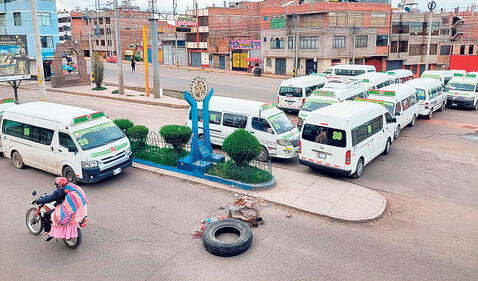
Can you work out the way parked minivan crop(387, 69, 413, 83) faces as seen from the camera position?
facing the viewer and to the left of the viewer

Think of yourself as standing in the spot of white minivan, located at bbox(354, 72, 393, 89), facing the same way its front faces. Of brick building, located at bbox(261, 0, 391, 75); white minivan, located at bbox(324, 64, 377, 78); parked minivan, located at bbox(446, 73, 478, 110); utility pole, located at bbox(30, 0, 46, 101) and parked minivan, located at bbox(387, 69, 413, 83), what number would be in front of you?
1

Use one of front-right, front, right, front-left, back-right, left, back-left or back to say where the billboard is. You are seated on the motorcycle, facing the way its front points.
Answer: front-right

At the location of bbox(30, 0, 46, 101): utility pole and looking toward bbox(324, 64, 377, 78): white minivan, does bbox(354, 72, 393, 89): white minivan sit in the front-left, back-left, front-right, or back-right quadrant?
front-right

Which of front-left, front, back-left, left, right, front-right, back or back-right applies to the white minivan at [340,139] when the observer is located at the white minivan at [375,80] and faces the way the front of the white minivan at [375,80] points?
front-left

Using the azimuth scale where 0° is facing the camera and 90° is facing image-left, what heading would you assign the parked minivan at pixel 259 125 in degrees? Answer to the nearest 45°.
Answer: approximately 315°

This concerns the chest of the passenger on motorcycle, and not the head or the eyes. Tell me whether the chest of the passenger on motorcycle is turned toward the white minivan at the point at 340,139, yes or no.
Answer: no

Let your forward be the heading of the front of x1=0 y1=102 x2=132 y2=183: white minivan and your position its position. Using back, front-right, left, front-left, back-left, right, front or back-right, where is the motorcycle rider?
front-right

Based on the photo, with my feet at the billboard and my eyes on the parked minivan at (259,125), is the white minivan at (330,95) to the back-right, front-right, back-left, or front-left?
front-left

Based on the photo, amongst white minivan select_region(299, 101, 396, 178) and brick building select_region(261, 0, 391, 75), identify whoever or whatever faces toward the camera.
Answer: the brick building

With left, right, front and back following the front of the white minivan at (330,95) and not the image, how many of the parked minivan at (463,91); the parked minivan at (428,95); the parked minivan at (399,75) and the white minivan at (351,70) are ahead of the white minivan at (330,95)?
0

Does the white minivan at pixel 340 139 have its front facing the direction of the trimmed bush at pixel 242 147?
no

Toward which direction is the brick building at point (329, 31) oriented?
toward the camera

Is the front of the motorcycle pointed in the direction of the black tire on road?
no

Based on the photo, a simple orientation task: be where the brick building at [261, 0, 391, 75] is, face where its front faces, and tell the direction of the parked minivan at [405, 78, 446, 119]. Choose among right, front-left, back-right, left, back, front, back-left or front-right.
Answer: front

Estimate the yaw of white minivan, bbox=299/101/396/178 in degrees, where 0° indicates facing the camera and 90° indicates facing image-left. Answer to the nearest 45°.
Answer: approximately 225°

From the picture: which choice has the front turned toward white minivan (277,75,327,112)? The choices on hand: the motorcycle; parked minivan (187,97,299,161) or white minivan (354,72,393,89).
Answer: white minivan (354,72,393,89)

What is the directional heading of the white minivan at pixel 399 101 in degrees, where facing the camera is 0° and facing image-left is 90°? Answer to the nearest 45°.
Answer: approximately 45°

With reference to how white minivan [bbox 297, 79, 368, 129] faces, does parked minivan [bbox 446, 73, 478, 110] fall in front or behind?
behind
